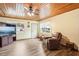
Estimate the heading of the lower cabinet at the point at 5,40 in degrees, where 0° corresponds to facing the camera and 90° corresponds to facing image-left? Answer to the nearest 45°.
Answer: approximately 315°

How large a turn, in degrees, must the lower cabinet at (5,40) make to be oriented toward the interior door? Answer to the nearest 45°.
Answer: approximately 45° to its left
